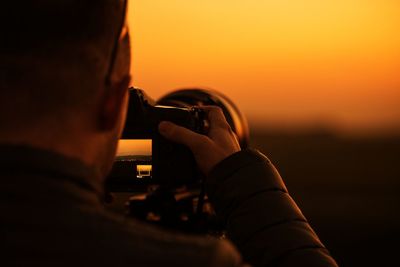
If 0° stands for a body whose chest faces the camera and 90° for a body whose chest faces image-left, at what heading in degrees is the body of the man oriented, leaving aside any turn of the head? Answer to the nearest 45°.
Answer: approximately 180°
